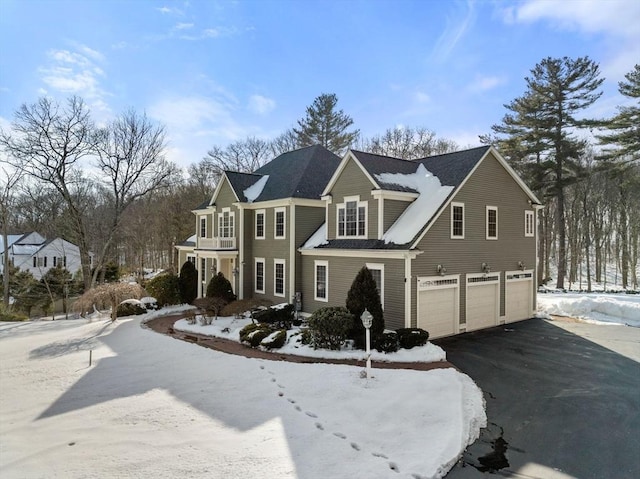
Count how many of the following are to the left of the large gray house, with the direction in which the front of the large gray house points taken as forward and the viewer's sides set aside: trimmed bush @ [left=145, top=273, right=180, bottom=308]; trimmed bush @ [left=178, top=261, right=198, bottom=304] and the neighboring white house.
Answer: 0

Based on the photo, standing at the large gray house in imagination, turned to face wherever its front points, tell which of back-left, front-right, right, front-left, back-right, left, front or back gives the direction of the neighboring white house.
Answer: right

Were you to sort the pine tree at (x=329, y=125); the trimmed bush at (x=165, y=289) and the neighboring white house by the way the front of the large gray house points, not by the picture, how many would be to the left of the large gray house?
0

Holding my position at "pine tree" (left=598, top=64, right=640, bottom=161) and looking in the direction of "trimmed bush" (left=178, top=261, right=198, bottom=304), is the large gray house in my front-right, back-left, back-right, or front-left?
front-left

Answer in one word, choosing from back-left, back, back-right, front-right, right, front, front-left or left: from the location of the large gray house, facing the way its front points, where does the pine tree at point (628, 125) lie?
back

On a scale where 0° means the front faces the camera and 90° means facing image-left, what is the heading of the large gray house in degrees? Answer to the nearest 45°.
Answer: approximately 45°

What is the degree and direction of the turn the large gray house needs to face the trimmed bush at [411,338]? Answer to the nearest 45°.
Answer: approximately 45° to its left

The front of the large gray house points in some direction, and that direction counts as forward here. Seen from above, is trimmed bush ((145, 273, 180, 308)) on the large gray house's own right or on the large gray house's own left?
on the large gray house's own right

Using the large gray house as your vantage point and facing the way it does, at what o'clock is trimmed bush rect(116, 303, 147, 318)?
The trimmed bush is roughly at 2 o'clock from the large gray house.

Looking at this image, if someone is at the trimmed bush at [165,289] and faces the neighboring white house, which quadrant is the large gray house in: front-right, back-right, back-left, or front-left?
back-right

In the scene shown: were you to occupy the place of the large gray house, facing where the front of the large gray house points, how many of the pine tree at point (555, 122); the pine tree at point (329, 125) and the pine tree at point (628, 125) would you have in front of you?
0

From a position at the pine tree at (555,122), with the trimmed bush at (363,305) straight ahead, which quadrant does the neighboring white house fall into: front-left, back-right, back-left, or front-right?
front-right

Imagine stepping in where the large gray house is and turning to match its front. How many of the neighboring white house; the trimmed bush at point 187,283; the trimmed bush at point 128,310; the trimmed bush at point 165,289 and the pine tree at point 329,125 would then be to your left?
0

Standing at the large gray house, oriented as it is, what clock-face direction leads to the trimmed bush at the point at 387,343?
The trimmed bush is roughly at 11 o'clock from the large gray house.

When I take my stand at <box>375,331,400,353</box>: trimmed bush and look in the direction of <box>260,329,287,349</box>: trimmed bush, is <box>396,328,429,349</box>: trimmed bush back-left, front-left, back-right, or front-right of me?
back-right

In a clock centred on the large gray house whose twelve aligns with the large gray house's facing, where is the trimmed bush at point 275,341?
The trimmed bush is roughly at 12 o'clock from the large gray house.

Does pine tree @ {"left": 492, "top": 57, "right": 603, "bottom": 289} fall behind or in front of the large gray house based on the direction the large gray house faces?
behind

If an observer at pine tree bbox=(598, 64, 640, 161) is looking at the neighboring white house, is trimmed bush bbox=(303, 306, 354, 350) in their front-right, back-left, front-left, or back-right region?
front-left
